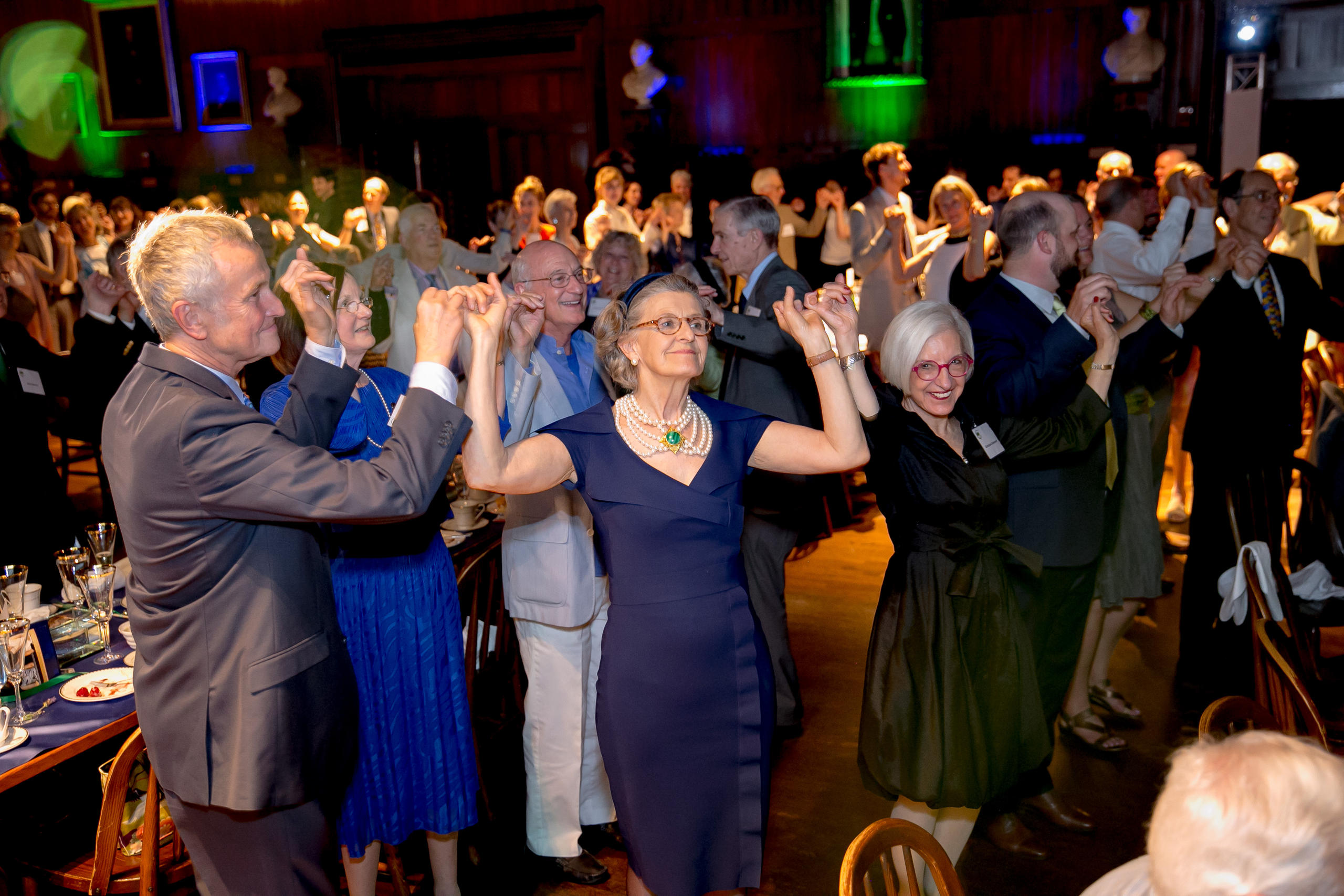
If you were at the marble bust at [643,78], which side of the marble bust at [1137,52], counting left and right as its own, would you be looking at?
right

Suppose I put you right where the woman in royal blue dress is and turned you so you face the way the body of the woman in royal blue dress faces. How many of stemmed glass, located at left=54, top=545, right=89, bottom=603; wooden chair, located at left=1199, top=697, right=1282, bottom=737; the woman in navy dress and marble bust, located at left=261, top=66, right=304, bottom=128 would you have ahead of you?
2

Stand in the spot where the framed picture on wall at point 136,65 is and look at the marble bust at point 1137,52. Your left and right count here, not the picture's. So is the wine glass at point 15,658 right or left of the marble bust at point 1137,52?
right

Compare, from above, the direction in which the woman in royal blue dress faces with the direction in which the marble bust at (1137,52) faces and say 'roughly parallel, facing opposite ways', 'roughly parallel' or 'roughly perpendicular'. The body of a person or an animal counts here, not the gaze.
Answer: roughly perpendicular

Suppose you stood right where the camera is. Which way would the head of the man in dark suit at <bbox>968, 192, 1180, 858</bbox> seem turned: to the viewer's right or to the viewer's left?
to the viewer's right

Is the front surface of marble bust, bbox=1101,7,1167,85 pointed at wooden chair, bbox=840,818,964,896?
yes

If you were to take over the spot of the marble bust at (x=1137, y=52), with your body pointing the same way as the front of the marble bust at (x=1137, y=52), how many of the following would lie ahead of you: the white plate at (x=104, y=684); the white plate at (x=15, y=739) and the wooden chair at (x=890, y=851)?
3

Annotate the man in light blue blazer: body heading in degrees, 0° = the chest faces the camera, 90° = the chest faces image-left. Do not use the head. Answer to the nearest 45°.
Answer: approximately 315°

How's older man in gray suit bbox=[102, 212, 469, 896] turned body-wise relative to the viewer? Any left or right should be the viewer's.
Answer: facing to the right of the viewer

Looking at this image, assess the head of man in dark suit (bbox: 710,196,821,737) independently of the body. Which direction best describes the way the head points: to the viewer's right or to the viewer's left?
to the viewer's left
